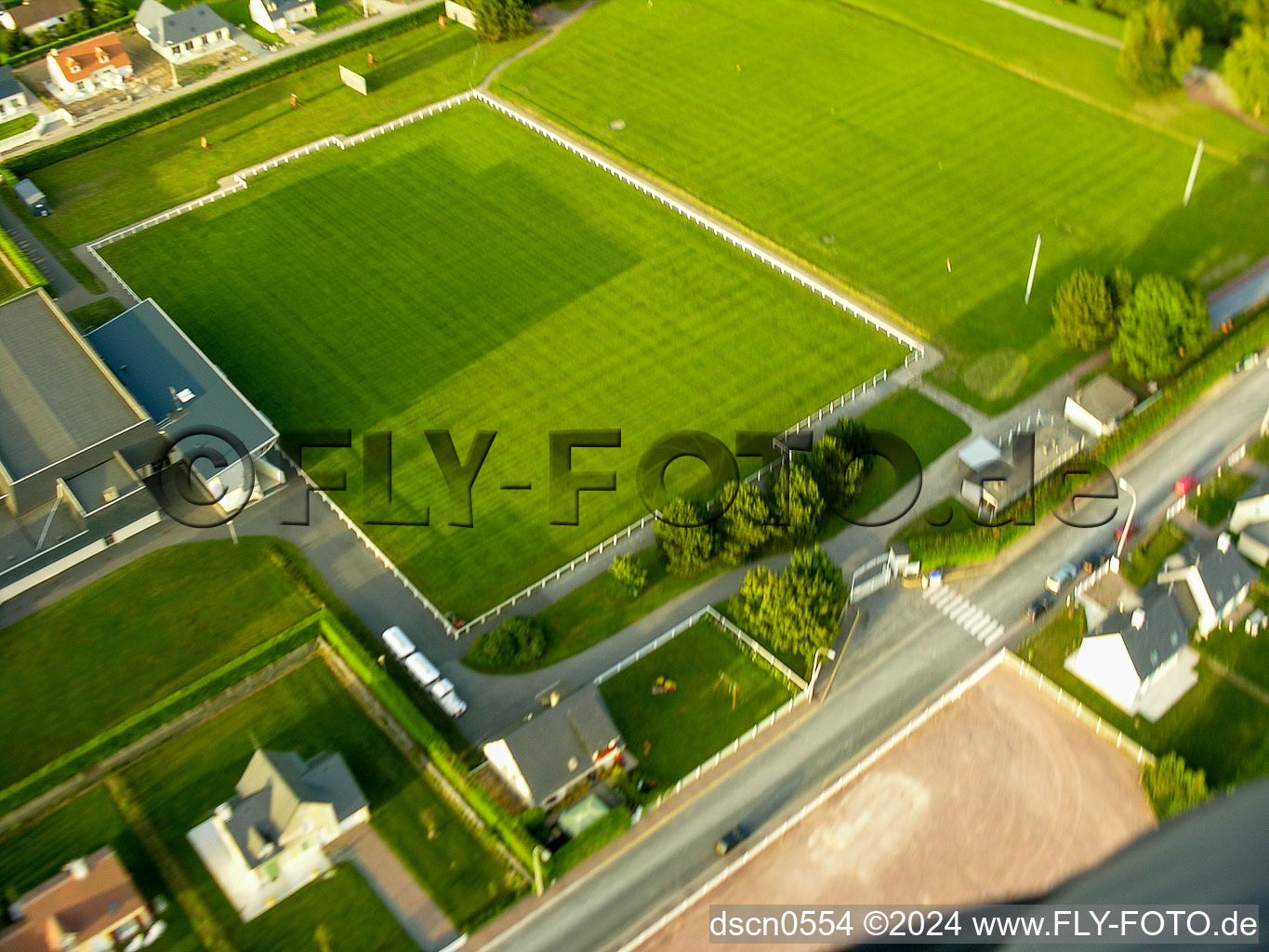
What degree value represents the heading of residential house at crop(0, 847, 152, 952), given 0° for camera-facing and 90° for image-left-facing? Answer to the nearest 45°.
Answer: approximately 315°
